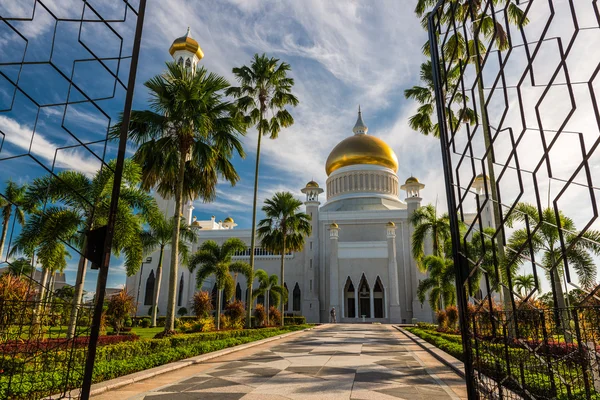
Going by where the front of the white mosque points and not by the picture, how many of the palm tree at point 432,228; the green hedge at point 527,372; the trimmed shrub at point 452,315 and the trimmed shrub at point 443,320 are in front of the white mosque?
4

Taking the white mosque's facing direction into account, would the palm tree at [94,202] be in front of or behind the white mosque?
in front

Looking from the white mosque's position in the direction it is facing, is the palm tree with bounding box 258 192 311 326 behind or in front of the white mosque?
in front

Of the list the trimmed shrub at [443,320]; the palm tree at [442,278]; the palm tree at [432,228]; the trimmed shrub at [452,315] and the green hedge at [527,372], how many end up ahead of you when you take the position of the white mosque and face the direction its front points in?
5

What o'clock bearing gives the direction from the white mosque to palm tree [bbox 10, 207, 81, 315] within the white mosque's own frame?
The palm tree is roughly at 1 o'clock from the white mosque.

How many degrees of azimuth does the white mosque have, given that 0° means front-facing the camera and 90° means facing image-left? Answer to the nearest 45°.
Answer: approximately 0°

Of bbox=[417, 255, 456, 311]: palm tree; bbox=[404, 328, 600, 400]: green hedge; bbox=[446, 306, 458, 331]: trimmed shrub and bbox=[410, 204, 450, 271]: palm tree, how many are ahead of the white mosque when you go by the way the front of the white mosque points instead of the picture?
4

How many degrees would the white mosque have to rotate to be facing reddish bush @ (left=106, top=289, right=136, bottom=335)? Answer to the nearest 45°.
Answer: approximately 45° to its right
